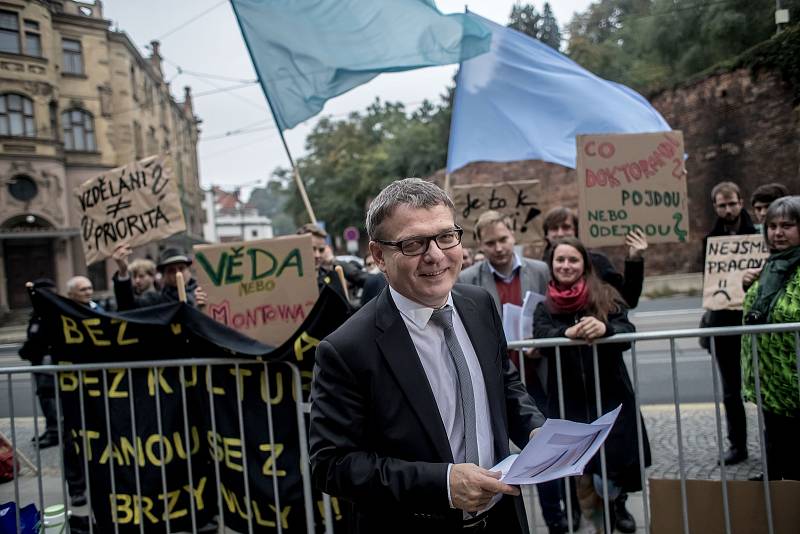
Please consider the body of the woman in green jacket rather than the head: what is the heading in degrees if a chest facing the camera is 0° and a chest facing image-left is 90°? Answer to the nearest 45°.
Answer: approximately 45°

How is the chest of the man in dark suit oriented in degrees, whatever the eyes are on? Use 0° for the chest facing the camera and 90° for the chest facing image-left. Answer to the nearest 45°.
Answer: approximately 315°

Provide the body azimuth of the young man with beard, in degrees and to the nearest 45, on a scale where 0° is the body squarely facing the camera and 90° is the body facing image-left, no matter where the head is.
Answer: approximately 0°

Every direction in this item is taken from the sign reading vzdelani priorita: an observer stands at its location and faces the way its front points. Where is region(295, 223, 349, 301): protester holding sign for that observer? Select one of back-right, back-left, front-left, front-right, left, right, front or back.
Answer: left

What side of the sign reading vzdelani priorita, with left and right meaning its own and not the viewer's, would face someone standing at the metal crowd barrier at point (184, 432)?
front

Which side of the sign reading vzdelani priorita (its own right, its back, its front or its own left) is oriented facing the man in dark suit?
front

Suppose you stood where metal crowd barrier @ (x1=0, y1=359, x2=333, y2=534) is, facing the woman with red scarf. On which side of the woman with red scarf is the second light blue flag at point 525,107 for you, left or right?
left

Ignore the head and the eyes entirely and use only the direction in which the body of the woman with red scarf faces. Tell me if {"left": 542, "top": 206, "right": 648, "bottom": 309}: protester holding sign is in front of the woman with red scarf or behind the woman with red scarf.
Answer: behind

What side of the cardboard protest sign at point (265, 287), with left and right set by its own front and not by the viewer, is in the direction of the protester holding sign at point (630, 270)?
left

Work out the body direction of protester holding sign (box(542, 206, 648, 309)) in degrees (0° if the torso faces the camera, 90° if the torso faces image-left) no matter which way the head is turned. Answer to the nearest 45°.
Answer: approximately 0°

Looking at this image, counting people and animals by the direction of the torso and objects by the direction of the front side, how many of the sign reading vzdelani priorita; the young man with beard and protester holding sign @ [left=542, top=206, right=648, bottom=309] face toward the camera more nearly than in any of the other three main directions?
3

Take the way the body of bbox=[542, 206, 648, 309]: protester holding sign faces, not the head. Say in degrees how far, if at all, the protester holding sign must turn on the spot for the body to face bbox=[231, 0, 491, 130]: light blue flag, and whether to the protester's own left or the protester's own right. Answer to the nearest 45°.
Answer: approximately 90° to the protester's own right

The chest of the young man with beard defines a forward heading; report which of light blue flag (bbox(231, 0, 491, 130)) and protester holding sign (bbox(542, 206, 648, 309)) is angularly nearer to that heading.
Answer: the protester holding sign
